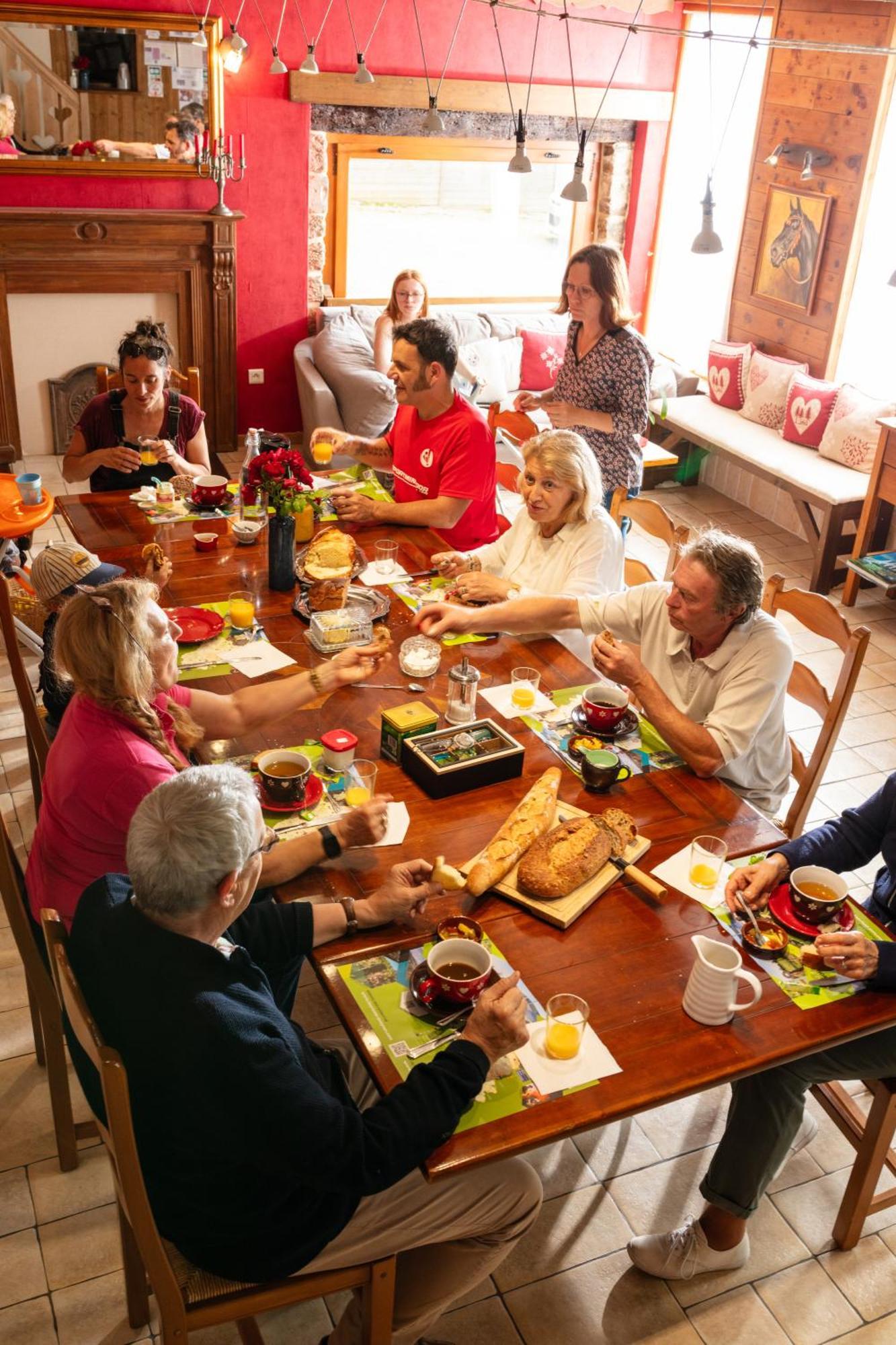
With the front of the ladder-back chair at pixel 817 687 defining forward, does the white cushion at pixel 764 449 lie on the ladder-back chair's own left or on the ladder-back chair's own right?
on the ladder-back chair's own right

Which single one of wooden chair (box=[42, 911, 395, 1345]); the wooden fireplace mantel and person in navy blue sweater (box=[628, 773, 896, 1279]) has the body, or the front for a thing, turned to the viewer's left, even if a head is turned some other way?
the person in navy blue sweater

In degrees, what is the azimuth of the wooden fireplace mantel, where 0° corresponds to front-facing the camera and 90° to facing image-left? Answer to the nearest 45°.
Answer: approximately 0°

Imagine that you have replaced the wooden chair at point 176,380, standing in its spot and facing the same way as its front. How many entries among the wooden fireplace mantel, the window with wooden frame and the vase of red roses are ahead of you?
1

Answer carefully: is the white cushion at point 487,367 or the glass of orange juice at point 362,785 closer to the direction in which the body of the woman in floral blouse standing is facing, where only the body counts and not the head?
the glass of orange juice

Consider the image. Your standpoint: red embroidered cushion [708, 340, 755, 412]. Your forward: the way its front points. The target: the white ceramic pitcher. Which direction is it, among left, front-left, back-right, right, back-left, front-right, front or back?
front-left

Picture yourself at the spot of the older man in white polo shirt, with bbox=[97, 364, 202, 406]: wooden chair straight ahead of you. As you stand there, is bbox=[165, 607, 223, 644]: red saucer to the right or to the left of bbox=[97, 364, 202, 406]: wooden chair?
left

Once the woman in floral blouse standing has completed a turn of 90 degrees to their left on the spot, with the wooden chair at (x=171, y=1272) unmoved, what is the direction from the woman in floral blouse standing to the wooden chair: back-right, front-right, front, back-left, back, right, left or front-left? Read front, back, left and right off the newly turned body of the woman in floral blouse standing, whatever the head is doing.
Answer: front-right

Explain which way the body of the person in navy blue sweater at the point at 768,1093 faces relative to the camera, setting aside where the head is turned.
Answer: to the viewer's left

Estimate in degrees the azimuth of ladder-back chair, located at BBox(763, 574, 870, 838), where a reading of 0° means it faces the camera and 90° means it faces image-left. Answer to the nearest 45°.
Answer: approximately 45°

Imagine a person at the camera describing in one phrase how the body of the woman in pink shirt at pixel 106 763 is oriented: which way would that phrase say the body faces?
to the viewer's right

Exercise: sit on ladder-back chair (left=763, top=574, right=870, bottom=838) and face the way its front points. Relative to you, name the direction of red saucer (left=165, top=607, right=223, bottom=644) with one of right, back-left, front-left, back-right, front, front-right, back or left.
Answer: front-right

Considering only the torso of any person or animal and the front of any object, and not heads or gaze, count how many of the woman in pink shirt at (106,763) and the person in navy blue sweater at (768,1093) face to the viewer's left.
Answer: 1
